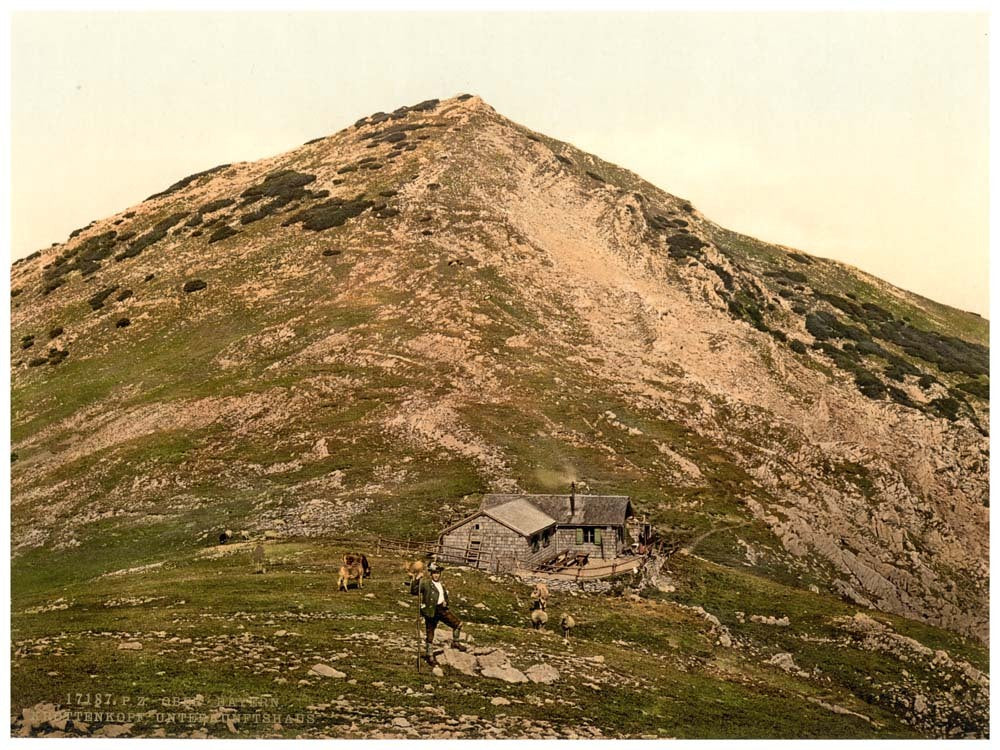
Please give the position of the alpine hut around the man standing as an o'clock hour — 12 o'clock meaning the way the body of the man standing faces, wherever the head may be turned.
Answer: The alpine hut is roughly at 8 o'clock from the man standing.

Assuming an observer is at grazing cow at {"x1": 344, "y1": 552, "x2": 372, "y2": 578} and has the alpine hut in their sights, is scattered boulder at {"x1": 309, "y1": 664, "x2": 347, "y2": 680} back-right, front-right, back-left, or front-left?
back-right

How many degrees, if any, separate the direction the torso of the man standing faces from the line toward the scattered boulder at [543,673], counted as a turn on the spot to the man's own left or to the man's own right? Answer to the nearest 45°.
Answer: approximately 90° to the man's own left

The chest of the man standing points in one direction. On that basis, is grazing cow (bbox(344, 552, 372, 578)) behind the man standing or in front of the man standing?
behind

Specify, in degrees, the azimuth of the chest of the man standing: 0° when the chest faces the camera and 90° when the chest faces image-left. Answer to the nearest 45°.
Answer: approximately 315°

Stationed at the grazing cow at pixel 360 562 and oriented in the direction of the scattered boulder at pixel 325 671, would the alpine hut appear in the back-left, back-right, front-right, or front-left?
back-left
